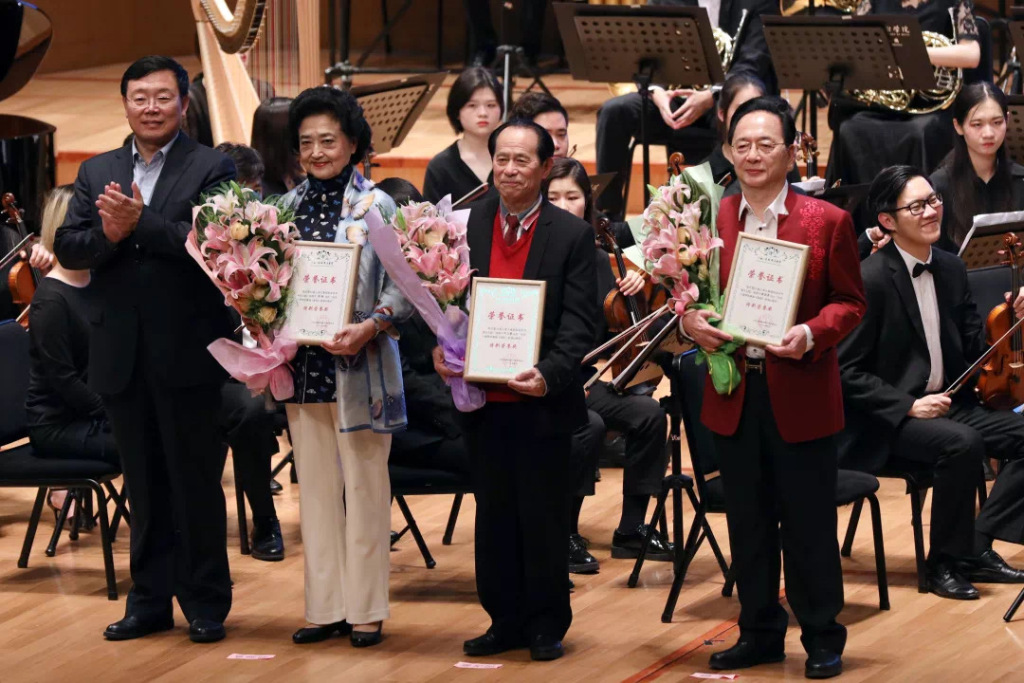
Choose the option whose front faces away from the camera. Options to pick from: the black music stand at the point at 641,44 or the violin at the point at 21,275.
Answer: the black music stand

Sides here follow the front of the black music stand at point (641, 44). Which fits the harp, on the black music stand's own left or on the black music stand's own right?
on the black music stand's own left

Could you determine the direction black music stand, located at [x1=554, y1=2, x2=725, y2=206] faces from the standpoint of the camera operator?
facing away from the viewer

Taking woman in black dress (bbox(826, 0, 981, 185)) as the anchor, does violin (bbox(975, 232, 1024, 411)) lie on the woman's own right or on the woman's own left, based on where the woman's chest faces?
on the woman's own left

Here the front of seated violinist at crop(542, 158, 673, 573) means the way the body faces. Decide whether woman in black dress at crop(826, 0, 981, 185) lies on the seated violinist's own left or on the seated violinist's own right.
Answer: on the seated violinist's own left

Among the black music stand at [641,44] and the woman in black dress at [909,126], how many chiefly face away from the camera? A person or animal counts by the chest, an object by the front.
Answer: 1
